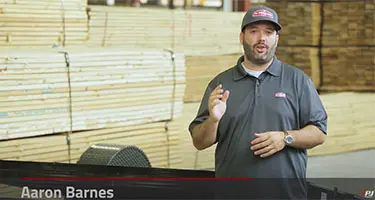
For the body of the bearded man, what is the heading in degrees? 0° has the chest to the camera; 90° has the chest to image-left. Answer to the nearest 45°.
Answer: approximately 0°

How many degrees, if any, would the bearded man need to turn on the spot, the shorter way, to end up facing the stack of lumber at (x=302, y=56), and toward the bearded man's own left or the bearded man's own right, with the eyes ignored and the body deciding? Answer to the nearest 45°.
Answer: approximately 180°

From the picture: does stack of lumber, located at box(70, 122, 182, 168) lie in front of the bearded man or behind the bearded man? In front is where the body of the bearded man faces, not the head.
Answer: behind

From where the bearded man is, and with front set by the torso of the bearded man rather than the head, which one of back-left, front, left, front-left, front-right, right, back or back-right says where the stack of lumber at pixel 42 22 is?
back-right

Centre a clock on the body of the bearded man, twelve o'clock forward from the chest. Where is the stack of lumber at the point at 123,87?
The stack of lumber is roughly at 5 o'clock from the bearded man.

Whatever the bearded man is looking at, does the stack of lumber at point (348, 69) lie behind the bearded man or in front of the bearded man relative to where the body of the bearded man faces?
behind

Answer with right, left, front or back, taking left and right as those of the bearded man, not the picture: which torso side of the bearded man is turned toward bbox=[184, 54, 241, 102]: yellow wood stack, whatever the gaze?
back

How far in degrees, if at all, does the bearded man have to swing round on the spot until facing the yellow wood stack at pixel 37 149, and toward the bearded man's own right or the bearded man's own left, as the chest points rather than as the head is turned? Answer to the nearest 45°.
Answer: approximately 135° to the bearded man's own right

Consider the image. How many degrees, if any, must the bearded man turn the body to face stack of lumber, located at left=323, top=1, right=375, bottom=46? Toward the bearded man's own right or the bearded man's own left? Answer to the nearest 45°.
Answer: approximately 180°

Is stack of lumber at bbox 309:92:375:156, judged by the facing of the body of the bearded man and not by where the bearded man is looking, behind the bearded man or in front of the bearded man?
behind

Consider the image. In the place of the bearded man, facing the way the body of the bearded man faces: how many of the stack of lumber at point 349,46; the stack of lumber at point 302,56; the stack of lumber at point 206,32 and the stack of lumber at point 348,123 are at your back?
4

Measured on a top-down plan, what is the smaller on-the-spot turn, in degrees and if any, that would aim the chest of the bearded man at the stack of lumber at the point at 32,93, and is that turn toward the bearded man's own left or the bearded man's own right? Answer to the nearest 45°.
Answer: approximately 135° to the bearded man's own right
